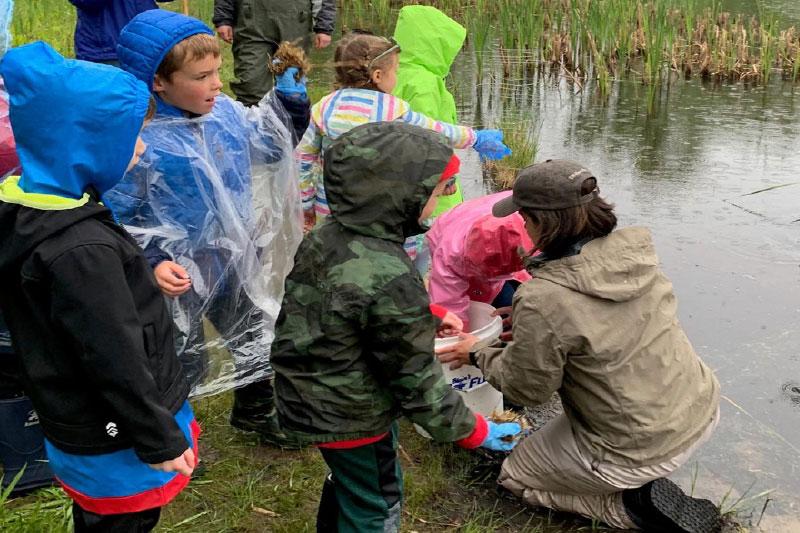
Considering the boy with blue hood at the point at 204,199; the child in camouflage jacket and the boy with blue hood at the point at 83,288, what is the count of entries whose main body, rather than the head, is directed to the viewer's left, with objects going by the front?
0

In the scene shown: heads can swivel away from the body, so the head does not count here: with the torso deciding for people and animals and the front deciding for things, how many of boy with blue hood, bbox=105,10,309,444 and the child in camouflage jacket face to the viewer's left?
0

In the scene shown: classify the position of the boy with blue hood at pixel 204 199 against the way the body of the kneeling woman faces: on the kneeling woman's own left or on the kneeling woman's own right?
on the kneeling woman's own left

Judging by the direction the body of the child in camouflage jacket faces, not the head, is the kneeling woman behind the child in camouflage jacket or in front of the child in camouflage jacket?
in front

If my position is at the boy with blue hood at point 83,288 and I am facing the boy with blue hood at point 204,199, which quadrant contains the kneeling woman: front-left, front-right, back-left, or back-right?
front-right

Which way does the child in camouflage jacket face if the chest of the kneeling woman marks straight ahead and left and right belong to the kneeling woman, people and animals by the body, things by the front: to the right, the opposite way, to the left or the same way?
to the right

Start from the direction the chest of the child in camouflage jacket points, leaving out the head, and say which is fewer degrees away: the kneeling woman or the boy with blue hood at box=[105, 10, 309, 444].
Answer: the kneeling woman

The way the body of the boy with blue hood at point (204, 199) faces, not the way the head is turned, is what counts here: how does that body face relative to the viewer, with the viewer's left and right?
facing the viewer and to the right of the viewer

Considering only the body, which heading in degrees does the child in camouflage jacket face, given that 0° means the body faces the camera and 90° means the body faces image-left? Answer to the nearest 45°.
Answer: approximately 225°

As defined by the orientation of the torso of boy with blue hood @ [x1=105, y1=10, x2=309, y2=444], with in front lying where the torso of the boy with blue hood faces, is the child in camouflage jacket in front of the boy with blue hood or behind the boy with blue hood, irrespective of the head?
in front

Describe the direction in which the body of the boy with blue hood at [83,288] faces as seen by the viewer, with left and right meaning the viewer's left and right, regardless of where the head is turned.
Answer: facing away from the viewer and to the right of the viewer

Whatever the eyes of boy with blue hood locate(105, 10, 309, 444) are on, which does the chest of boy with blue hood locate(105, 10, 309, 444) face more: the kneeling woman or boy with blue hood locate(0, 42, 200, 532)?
the kneeling woman

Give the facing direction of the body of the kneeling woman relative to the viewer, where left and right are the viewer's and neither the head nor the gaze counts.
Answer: facing away from the viewer and to the left of the viewer
